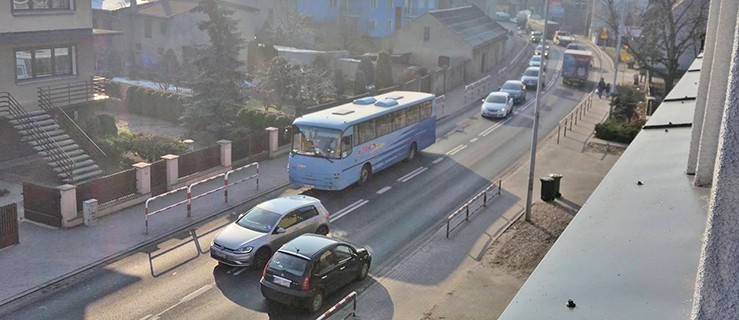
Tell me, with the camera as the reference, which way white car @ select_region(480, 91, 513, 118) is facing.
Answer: facing the viewer and to the left of the viewer

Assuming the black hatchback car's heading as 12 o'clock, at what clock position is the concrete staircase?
The concrete staircase is roughly at 9 o'clock from the black hatchback car.

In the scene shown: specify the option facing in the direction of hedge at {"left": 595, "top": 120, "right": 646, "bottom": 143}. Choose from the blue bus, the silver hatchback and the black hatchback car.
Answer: the black hatchback car

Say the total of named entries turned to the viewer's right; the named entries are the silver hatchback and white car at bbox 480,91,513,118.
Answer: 0

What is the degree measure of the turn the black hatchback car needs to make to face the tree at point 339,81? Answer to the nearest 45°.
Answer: approximately 45° to its left

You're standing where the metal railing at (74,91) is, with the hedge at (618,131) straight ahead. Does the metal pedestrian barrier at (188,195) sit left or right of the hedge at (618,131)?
right

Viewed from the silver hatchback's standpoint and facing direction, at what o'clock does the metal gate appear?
The metal gate is roughly at 2 o'clock from the silver hatchback.

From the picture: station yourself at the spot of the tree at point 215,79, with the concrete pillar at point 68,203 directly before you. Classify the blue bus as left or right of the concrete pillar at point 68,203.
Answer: left

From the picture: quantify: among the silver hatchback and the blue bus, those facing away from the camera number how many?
0

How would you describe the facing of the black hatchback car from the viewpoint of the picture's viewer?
facing away from the viewer and to the right of the viewer

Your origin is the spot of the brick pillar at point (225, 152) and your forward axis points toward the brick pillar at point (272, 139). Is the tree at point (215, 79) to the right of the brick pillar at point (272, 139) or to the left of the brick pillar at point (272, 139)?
left

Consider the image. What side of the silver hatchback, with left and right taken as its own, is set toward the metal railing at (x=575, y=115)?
back
